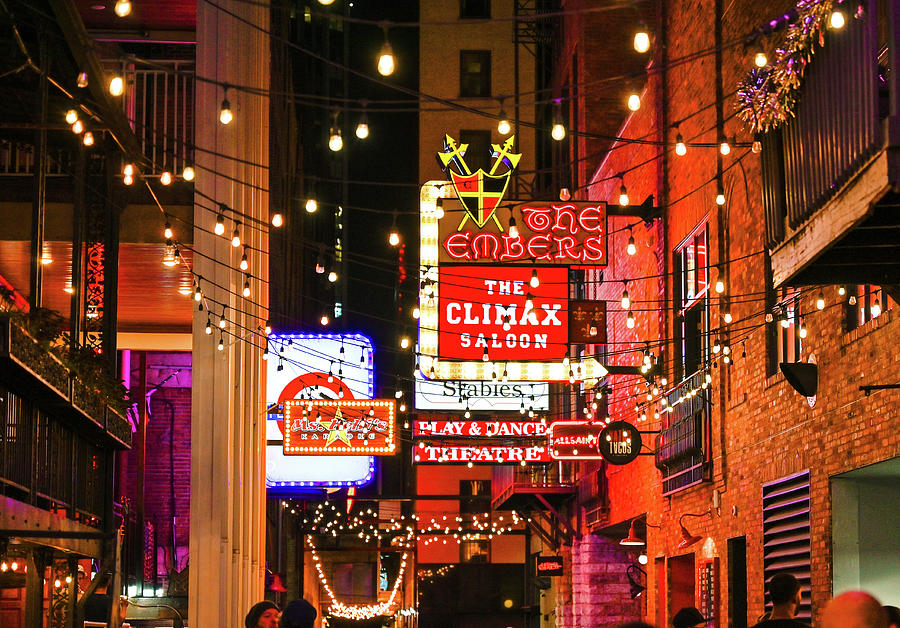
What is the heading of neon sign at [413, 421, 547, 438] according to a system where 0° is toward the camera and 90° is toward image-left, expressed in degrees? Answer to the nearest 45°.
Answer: approximately 0°

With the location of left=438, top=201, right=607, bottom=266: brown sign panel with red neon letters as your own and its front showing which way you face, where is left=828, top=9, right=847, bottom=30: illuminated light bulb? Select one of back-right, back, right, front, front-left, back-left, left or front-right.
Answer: front

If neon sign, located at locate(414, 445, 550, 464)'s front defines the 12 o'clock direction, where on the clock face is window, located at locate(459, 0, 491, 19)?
The window is roughly at 6 o'clock from the neon sign.

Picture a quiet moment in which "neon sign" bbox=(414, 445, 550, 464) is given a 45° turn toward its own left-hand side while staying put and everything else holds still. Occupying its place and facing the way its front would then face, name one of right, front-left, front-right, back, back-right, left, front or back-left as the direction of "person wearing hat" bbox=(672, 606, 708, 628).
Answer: front-right

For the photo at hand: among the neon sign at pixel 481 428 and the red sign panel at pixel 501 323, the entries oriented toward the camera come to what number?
2

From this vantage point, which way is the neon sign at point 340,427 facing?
toward the camera

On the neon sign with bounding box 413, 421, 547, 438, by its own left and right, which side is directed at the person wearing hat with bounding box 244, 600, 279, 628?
front

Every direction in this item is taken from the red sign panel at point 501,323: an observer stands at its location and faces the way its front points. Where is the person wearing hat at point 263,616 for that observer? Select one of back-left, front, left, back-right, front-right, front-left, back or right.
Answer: front

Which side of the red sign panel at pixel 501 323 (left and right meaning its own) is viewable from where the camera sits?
front

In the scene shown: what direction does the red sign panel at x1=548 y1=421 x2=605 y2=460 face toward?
toward the camera
